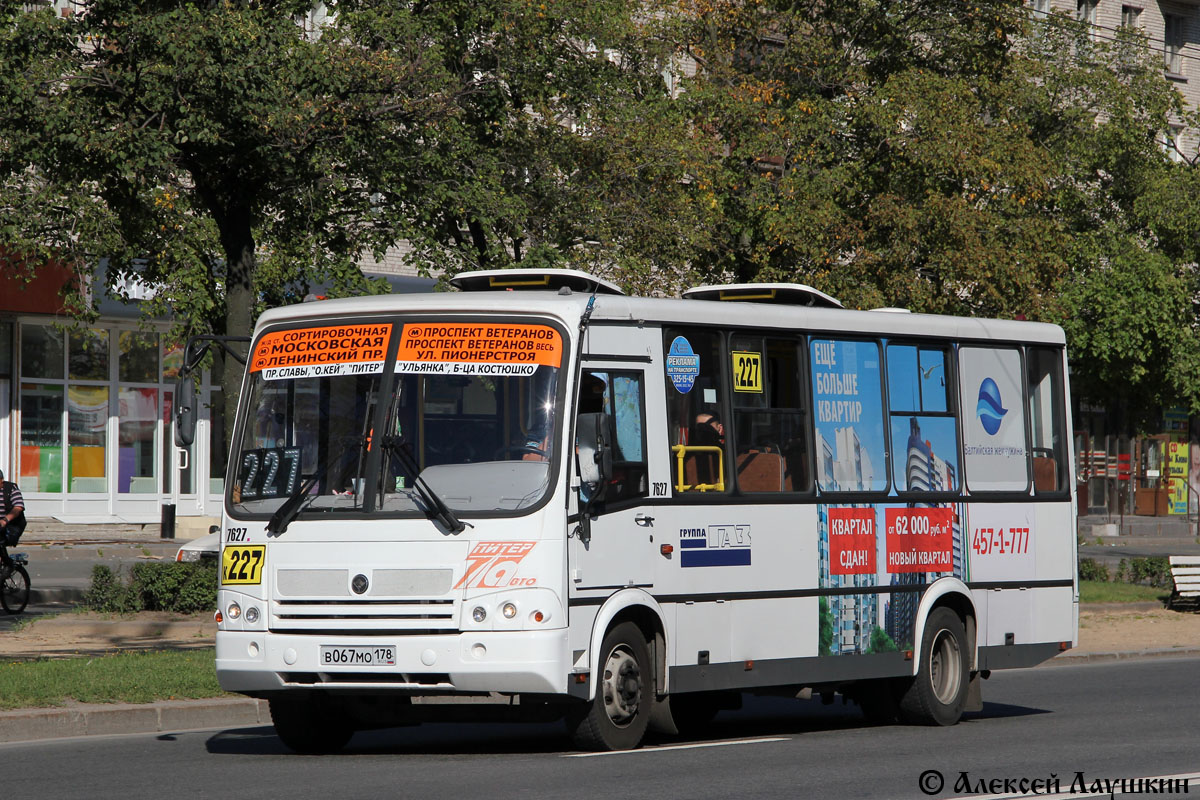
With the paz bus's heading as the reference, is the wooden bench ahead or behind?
behind

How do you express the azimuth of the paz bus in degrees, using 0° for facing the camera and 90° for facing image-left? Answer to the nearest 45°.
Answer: approximately 45°

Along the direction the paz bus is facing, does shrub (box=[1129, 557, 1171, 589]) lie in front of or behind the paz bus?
behind

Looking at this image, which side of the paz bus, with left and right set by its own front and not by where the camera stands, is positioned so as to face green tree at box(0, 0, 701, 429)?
right

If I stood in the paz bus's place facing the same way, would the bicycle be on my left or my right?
on my right

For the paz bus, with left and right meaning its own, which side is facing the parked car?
right

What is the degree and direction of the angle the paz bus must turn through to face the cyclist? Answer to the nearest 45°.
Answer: approximately 90° to its right

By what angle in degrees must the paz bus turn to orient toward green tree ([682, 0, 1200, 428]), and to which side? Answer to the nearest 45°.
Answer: approximately 135° to its right
